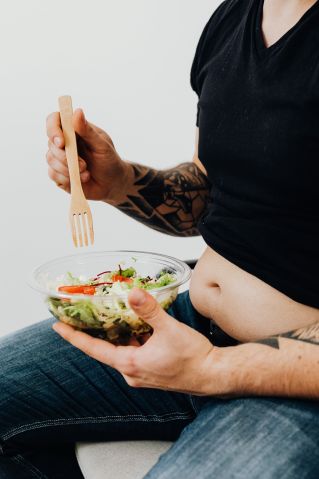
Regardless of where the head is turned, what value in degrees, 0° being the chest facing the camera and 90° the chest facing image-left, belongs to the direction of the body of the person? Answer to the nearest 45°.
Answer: approximately 45°
